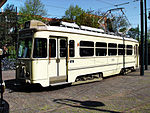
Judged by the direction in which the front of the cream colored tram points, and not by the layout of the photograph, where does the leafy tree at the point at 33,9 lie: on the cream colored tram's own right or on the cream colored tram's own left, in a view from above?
on the cream colored tram's own right

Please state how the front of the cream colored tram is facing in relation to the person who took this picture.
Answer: facing the viewer and to the left of the viewer

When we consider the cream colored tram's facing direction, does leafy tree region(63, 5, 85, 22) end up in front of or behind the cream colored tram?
behind
